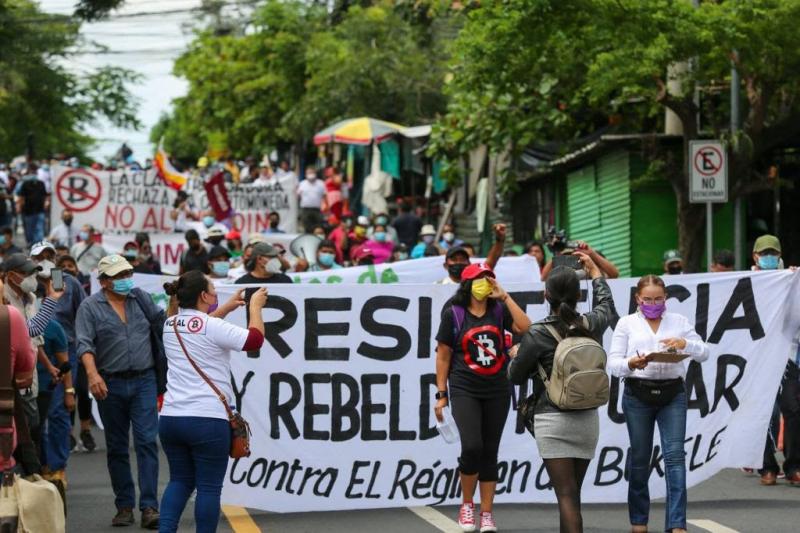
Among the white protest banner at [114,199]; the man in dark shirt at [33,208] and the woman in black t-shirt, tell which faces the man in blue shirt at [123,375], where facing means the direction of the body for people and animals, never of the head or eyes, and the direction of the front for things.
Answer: the white protest banner

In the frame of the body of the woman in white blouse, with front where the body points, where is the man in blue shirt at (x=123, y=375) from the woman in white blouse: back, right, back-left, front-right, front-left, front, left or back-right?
right

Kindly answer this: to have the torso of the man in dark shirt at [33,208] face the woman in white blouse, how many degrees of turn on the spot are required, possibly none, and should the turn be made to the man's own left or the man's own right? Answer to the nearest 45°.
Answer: approximately 180°

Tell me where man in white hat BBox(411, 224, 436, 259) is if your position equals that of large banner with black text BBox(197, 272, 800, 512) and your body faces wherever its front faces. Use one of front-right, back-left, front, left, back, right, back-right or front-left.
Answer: back

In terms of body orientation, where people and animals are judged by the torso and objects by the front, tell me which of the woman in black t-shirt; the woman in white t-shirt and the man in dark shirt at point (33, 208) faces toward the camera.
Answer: the woman in black t-shirt

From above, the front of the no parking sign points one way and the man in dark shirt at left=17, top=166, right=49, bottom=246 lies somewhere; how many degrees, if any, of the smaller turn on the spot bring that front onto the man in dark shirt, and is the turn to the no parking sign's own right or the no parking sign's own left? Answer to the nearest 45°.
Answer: approximately 135° to the no parking sign's own right

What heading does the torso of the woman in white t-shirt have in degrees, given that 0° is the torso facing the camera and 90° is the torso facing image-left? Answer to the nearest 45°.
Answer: approximately 225°

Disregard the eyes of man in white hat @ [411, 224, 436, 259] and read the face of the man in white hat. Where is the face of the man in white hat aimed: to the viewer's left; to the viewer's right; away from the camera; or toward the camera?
toward the camera

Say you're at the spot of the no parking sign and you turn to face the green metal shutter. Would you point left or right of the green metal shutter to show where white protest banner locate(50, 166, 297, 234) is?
left

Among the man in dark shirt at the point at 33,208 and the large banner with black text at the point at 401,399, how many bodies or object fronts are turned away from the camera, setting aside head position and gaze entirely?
1

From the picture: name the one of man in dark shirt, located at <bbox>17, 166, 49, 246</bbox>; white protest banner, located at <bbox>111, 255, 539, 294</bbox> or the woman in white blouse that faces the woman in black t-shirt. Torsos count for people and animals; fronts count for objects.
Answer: the white protest banner

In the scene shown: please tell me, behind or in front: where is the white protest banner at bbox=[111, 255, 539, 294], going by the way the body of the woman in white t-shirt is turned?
in front

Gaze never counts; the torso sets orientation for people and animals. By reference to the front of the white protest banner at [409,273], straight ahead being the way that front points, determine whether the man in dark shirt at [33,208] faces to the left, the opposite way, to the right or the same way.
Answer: the opposite way

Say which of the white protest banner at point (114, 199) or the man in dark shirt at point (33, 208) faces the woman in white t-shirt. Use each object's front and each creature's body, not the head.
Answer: the white protest banner

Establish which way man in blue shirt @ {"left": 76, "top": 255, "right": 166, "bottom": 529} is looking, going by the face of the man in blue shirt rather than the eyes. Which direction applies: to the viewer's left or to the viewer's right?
to the viewer's right

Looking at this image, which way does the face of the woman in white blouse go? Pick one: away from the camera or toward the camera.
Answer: toward the camera
